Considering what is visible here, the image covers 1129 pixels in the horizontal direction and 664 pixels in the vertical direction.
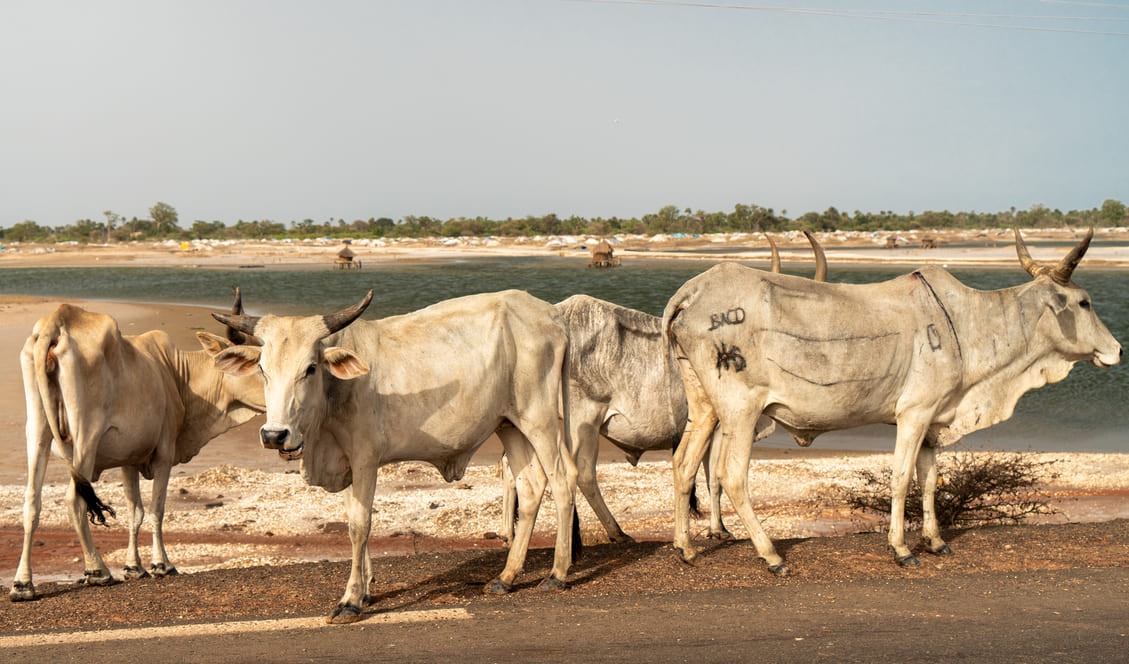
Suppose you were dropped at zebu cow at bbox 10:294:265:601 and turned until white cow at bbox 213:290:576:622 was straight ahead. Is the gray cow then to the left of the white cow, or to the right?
left

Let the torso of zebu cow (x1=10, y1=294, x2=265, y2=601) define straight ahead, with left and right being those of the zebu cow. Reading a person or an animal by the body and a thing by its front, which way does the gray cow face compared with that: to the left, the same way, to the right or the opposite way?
to the right

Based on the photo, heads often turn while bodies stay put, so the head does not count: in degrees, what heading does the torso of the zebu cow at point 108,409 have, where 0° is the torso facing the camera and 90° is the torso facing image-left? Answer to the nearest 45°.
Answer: approximately 225°

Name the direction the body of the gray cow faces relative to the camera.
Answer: to the viewer's right

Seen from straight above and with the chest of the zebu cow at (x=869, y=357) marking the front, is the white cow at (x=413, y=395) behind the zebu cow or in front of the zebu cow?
behind

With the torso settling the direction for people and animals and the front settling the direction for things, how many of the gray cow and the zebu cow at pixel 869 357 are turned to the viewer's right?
2

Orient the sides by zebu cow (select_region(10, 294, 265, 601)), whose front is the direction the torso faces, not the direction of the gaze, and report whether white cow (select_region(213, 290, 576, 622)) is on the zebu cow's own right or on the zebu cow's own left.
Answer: on the zebu cow's own right

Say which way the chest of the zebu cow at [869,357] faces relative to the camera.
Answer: to the viewer's right

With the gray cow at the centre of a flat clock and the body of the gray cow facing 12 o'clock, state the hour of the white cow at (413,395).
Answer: The white cow is roughly at 4 o'clock from the gray cow.

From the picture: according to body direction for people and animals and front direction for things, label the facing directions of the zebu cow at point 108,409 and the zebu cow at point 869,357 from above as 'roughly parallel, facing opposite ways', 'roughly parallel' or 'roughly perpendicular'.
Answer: roughly perpendicular
